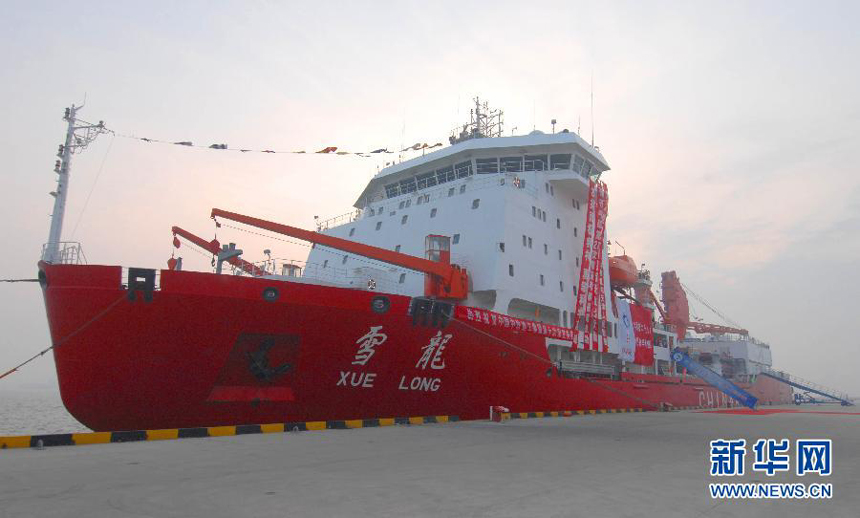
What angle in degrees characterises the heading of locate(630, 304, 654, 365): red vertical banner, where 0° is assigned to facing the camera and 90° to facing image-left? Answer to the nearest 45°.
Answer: approximately 315°
